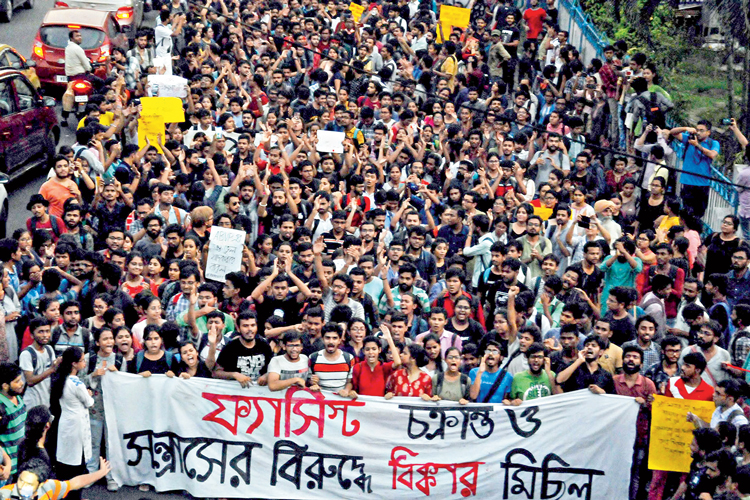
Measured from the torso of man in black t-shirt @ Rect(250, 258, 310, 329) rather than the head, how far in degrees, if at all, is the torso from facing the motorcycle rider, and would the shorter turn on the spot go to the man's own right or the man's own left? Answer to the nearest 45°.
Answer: approximately 180°

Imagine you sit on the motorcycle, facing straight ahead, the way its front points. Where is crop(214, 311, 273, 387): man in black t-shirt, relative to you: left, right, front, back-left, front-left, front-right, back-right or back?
back

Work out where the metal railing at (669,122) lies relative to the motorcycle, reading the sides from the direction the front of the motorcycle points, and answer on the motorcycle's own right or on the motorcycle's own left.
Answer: on the motorcycle's own right

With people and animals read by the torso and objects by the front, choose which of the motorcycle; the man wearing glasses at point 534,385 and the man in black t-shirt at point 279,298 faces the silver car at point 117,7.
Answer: the motorcycle

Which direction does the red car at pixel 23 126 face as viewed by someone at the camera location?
facing away from the viewer and to the right of the viewer

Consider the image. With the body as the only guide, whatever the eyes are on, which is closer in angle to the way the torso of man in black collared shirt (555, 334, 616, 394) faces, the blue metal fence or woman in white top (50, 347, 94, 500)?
the woman in white top

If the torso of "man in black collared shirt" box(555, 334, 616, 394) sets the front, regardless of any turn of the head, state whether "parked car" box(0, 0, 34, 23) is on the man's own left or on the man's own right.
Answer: on the man's own right

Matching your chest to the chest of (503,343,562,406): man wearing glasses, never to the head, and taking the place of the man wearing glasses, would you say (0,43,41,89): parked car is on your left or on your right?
on your right

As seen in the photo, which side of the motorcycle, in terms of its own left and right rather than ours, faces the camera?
back

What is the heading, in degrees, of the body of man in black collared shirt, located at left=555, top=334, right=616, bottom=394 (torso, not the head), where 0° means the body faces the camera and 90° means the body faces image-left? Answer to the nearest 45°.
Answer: approximately 45°

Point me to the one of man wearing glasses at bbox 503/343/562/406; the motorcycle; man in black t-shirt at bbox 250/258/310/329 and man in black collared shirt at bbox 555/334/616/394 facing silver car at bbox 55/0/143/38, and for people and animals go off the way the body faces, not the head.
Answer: the motorcycle

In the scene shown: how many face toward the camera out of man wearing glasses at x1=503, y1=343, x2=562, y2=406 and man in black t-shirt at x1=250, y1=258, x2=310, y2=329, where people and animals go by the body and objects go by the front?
2

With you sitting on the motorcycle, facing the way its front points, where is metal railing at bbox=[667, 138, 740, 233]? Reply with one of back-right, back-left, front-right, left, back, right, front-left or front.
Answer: back-right

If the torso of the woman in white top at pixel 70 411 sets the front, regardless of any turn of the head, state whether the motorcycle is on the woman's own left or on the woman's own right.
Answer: on the woman's own left

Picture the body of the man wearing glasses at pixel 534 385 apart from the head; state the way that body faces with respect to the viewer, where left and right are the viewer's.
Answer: facing the viewer

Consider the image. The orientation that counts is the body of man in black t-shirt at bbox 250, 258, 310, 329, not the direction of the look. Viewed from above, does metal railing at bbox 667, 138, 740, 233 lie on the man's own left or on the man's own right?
on the man's own left

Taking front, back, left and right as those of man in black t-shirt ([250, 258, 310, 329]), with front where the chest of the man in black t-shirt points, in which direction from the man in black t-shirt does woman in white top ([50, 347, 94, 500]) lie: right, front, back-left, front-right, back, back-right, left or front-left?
front-right

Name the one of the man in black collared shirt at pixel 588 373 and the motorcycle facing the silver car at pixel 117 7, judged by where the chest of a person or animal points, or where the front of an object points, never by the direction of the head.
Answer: the motorcycle

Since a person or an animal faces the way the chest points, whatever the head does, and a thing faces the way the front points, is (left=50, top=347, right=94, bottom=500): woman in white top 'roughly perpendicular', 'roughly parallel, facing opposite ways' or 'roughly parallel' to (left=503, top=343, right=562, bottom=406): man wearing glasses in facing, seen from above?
roughly perpendicular
